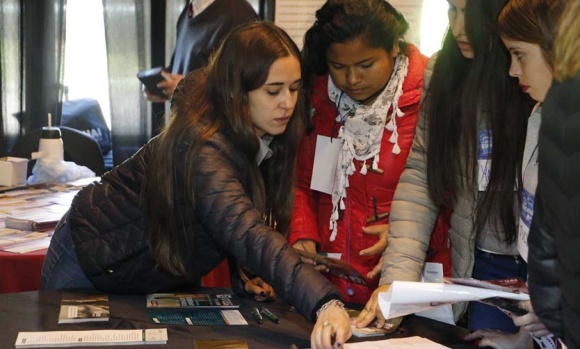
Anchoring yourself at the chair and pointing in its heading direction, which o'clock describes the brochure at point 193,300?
The brochure is roughly at 12 o'clock from the chair.

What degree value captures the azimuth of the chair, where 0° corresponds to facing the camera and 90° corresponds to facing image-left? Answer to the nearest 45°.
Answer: approximately 0°

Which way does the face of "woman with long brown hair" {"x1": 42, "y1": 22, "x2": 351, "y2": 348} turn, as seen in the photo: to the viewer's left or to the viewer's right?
to the viewer's right

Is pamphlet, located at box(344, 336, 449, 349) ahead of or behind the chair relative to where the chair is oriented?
ahead

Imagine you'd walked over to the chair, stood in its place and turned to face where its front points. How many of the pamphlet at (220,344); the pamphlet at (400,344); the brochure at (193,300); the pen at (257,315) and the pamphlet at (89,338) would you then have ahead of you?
5

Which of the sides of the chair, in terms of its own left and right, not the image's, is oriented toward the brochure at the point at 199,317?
front

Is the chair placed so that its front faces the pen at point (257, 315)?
yes

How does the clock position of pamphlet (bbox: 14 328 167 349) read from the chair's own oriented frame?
The pamphlet is roughly at 12 o'clock from the chair.
